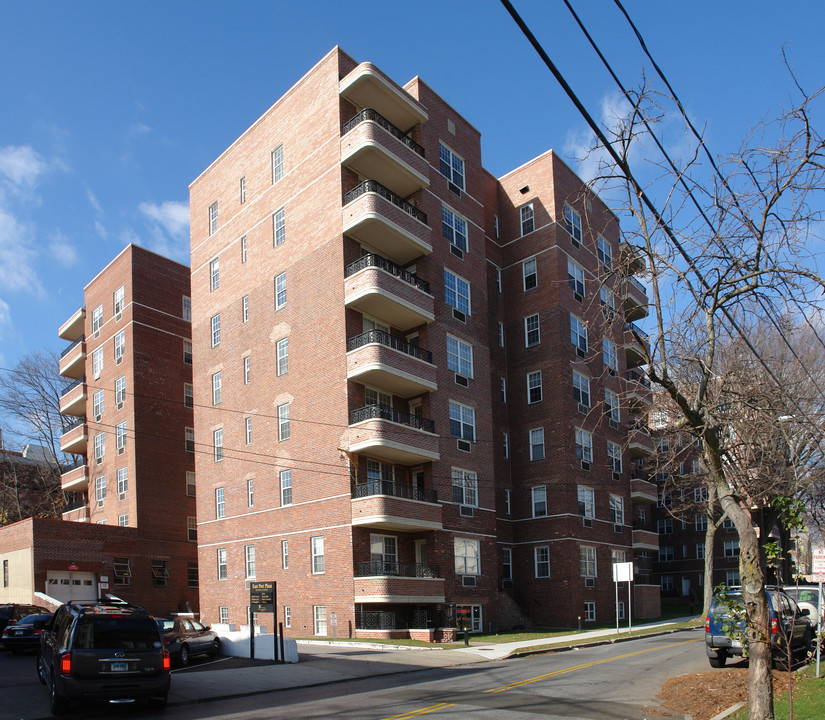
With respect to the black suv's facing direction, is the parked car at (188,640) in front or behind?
in front

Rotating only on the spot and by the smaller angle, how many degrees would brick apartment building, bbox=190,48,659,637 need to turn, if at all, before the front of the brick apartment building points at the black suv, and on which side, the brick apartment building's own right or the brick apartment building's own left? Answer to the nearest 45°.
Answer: approximately 45° to the brick apartment building's own right

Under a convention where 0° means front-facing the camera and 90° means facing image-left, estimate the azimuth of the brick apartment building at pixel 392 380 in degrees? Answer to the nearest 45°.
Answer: approximately 315°

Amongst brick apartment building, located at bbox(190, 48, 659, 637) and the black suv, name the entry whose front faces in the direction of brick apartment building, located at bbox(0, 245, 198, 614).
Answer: the black suv

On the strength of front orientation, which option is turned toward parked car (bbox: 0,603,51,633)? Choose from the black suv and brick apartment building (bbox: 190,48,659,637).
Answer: the black suv

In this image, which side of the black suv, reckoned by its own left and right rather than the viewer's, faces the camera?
back

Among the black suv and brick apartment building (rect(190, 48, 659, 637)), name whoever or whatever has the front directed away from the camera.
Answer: the black suv

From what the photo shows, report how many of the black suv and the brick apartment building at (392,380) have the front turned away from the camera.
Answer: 1
